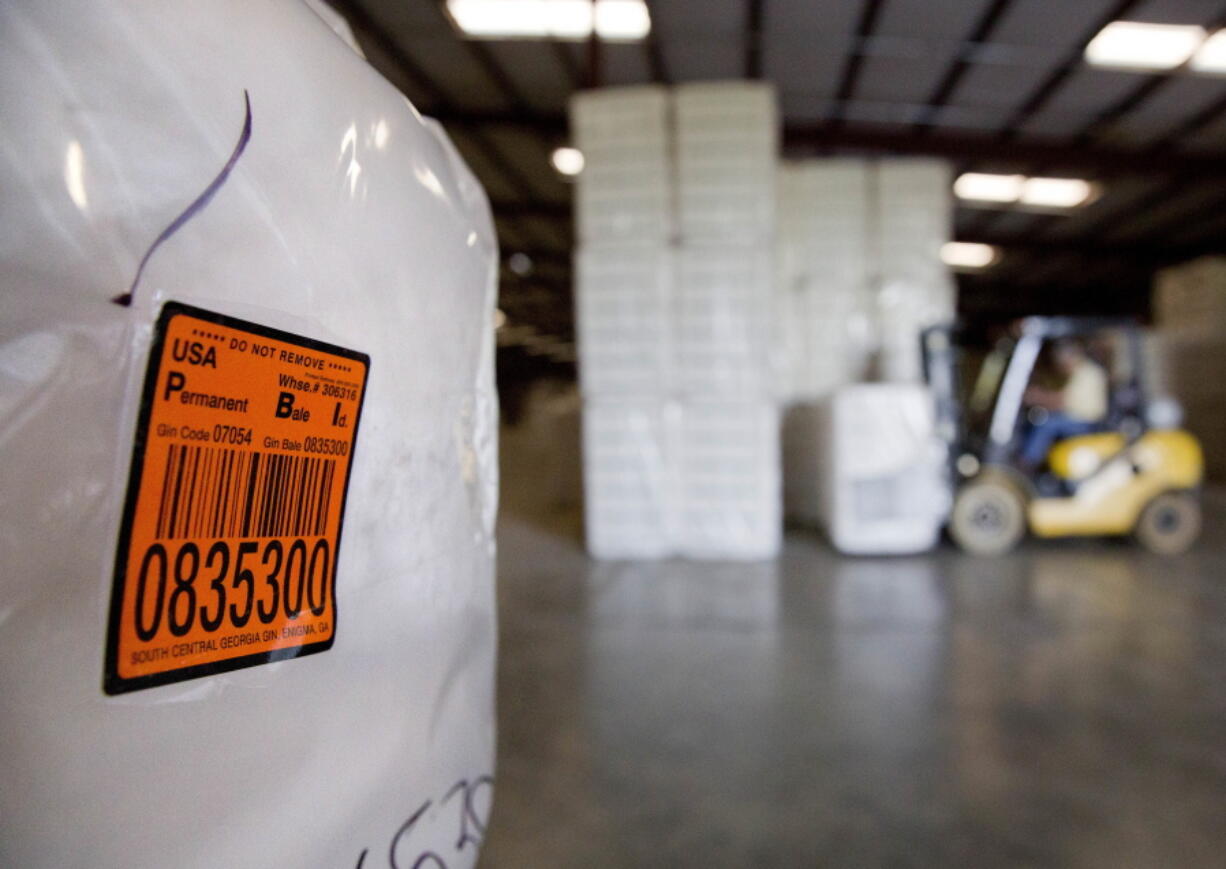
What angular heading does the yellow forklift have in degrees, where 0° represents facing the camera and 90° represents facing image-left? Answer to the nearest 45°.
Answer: approximately 90°

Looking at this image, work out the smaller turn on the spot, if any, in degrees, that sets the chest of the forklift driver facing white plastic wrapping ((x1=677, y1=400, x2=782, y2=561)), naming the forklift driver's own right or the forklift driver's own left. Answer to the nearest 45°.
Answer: approximately 45° to the forklift driver's own left

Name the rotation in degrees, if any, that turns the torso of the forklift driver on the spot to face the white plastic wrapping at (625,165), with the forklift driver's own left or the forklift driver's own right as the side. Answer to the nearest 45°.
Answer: approximately 45° to the forklift driver's own left

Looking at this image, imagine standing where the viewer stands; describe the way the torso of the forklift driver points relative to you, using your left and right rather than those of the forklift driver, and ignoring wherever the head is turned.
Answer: facing to the left of the viewer

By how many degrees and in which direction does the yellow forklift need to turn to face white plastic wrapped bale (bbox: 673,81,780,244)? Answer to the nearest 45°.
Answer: approximately 45° to its left

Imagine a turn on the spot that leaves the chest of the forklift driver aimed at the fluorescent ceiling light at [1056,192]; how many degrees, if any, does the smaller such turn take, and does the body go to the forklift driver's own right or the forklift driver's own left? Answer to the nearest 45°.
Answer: approximately 90° to the forklift driver's own right
